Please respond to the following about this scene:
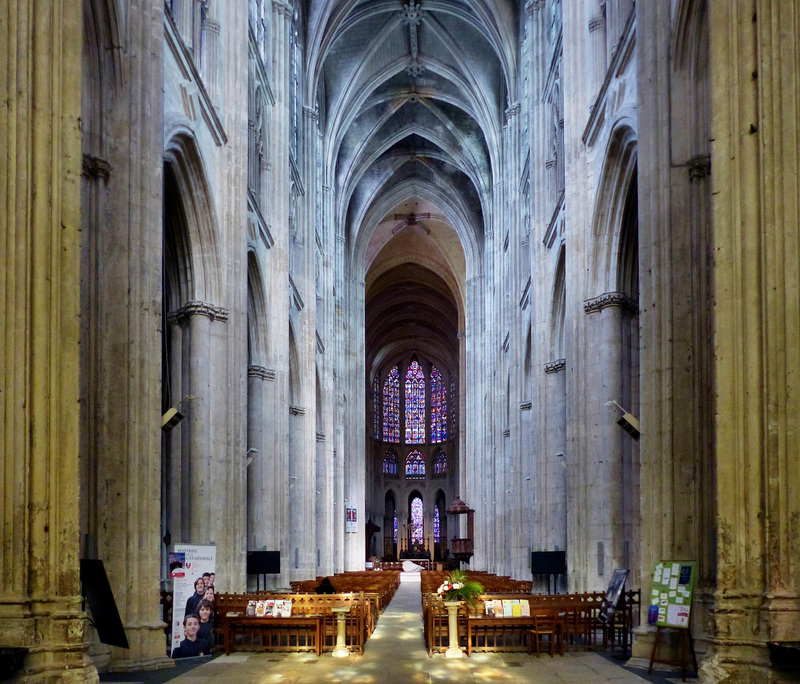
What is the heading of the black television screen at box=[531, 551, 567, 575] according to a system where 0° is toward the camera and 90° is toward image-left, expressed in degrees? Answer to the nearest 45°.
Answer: approximately 0°
